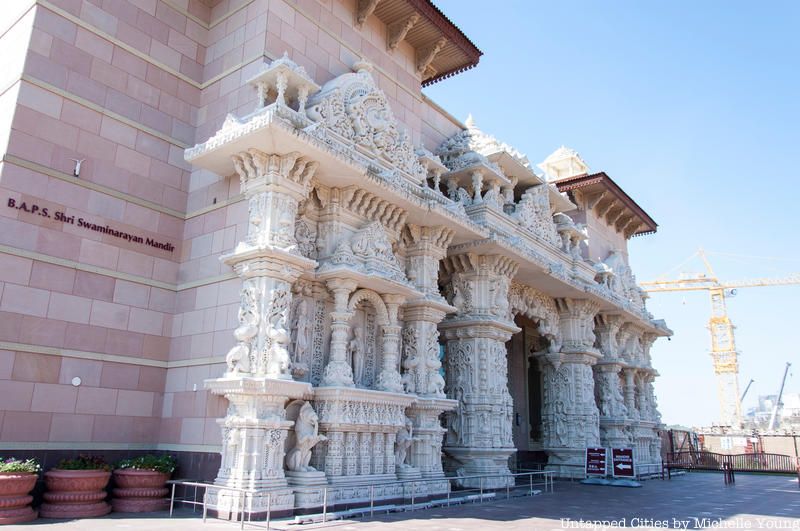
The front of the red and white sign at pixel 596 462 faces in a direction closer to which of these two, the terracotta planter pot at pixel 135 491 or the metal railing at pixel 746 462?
the terracotta planter pot

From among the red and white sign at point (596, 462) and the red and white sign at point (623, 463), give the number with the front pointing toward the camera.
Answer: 2

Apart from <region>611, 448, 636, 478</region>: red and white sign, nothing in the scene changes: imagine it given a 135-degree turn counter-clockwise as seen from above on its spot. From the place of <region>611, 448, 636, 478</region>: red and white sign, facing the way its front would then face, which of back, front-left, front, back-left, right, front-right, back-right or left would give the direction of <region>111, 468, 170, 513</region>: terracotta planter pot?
back

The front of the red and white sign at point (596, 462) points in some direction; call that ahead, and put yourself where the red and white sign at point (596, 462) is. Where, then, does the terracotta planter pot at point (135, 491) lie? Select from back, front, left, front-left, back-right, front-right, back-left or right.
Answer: front-right

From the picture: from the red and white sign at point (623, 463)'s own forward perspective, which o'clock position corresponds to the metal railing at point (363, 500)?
The metal railing is roughly at 1 o'clock from the red and white sign.

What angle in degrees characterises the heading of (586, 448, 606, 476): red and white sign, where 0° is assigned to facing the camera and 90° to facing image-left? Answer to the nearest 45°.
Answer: approximately 0°

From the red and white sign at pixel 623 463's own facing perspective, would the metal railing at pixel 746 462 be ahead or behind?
behind

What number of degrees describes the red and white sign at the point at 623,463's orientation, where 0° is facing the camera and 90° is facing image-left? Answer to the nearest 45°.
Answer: approximately 0°

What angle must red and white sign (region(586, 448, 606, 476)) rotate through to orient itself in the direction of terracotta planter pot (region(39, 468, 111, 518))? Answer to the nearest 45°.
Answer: approximately 45° to its right

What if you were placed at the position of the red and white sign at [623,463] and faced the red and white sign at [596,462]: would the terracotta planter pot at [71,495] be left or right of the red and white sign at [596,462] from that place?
left

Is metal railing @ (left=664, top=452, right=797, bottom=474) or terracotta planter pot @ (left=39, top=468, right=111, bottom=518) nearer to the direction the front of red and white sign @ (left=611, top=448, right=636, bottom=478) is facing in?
the terracotta planter pot
